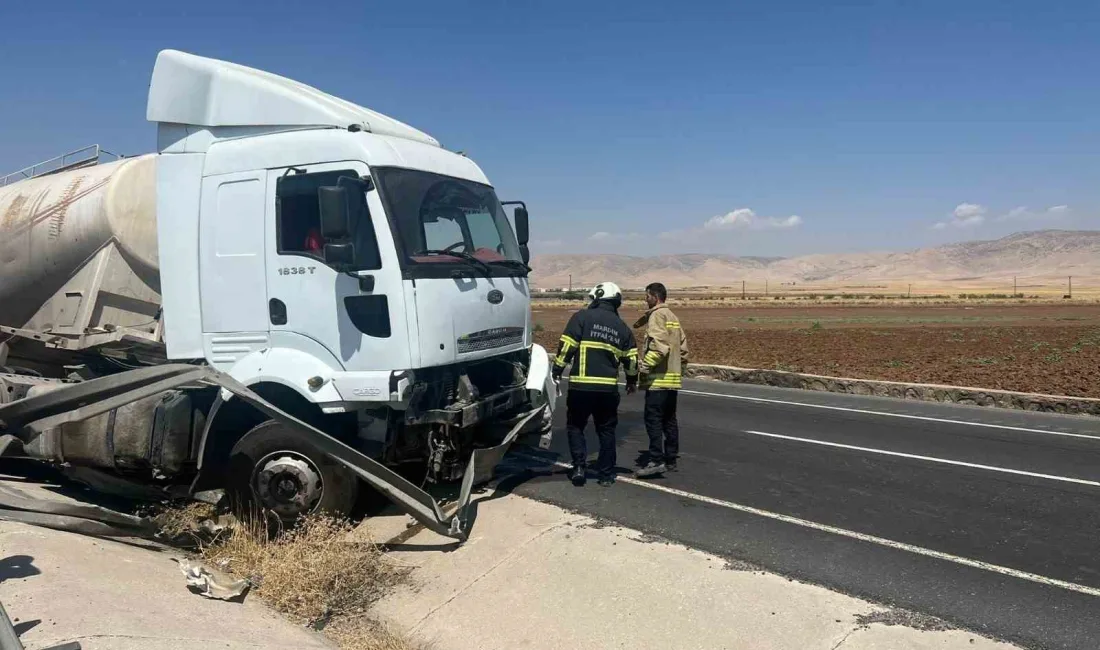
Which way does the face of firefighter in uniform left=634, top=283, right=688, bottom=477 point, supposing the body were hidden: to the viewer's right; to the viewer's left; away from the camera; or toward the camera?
to the viewer's left

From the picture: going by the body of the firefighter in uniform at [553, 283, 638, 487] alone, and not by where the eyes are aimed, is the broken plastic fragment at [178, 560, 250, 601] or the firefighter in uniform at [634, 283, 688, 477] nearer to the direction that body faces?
the firefighter in uniform

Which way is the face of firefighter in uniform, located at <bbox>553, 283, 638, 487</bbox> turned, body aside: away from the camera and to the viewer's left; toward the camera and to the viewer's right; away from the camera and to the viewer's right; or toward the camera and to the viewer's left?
away from the camera and to the viewer's left

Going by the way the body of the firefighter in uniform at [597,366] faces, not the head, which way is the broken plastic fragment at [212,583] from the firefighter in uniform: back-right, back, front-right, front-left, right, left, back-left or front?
back-left

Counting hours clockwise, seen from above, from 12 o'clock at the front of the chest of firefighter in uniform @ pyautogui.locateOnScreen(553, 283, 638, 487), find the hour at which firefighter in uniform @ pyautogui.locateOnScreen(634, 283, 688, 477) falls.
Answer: firefighter in uniform @ pyautogui.locateOnScreen(634, 283, 688, 477) is roughly at 2 o'clock from firefighter in uniform @ pyautogui.locateOnScreen(553, 283, 638, 487).

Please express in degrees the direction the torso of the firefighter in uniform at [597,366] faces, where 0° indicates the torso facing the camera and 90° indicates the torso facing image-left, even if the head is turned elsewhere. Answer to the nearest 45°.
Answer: approximately 180°
